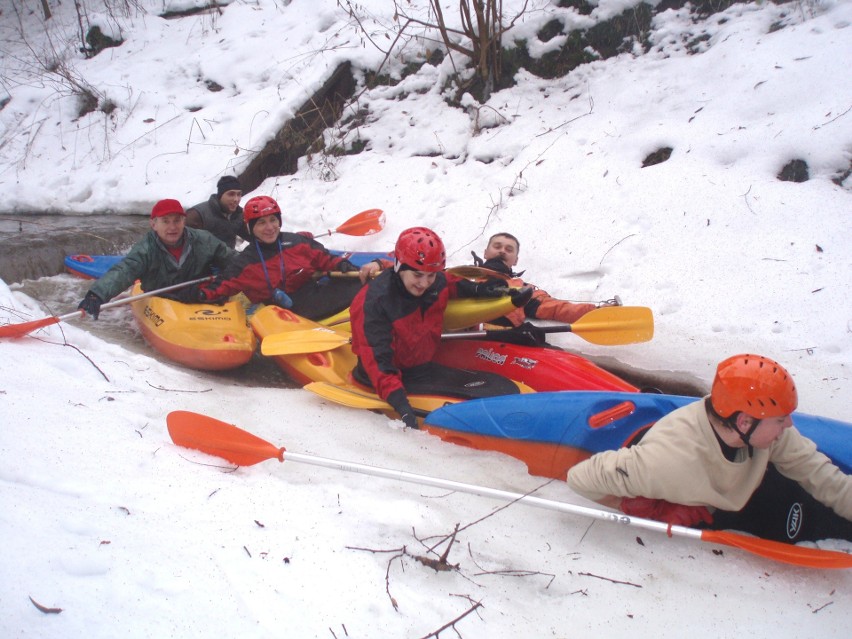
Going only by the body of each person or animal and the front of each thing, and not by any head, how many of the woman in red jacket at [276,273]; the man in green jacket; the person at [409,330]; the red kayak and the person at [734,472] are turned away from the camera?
0

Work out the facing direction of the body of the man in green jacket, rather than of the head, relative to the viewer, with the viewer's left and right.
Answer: facing the viewer

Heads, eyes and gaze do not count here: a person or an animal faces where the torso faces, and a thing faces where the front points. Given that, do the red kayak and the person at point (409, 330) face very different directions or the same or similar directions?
same or similar directions

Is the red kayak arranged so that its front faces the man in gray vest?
no

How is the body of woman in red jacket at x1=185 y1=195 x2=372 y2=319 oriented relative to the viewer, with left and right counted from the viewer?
facing the viewer and to the right of the viewer

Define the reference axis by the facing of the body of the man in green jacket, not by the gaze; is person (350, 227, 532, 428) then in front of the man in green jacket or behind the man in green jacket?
in front

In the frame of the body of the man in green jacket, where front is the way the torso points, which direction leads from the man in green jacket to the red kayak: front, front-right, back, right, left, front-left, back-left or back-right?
front-left

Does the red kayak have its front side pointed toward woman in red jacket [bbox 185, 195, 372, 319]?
no

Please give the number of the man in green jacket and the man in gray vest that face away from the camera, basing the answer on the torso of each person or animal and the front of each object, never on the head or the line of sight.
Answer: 0

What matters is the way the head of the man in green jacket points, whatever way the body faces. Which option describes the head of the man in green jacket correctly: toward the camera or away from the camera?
toward the camera

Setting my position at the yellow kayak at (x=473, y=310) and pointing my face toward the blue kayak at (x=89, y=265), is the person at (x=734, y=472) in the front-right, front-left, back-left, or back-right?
back-left

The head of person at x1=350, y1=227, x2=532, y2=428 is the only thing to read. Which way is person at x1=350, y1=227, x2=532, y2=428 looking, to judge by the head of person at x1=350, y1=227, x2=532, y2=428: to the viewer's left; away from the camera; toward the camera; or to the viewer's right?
toward the camera
